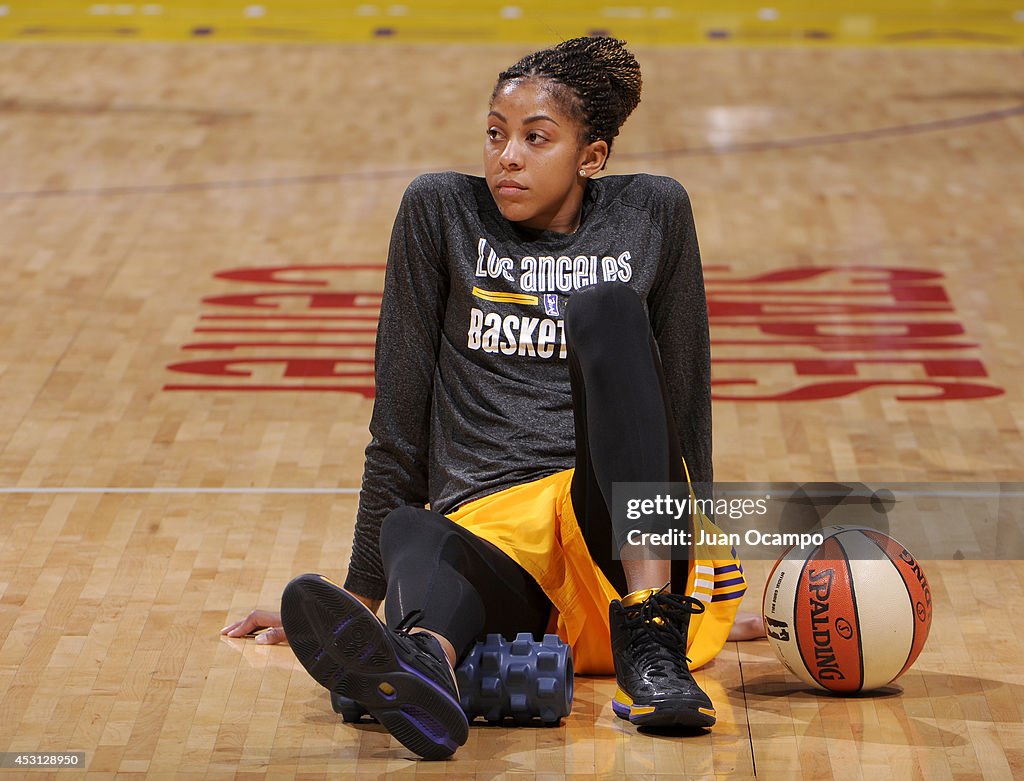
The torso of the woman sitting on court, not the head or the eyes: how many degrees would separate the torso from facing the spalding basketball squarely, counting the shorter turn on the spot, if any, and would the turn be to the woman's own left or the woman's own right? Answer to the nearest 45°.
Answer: approximately 45° to the woman's own left

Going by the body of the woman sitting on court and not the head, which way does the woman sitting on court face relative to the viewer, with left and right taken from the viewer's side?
facing the viewer
